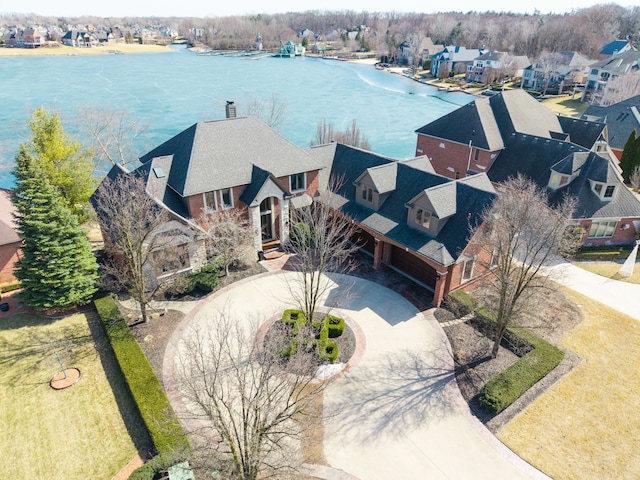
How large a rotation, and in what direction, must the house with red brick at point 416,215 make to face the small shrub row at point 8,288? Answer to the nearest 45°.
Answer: approximately 45° to its right

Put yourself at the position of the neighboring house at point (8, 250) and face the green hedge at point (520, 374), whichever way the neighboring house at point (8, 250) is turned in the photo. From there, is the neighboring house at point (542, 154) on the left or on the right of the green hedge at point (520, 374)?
left

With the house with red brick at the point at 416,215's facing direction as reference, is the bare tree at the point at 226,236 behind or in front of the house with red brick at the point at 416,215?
in front

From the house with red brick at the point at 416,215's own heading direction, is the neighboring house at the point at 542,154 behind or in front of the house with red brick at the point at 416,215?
behind

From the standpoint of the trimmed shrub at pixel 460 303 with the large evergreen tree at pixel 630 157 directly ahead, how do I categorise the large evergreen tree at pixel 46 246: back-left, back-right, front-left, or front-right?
back-left

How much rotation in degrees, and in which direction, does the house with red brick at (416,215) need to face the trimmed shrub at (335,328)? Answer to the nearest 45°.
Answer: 0° — it already faces it

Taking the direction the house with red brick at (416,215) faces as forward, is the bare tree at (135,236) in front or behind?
in front

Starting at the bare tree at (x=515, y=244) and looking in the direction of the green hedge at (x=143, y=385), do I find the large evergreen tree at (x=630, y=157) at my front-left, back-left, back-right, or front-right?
back-right

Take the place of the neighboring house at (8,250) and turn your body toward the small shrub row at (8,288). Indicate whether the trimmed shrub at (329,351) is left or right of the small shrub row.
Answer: left

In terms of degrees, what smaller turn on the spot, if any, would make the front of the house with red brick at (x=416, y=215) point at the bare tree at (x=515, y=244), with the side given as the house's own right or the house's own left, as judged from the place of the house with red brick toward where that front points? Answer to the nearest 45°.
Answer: approximately 90° to the house's own left

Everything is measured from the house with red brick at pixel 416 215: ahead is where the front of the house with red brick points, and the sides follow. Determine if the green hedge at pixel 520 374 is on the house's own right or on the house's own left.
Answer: on the house's own left

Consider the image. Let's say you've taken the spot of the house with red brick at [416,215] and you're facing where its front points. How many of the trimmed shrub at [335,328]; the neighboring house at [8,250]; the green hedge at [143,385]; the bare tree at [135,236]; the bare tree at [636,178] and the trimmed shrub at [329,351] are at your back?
1
